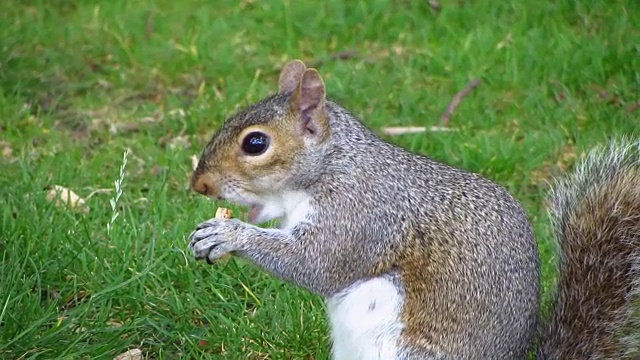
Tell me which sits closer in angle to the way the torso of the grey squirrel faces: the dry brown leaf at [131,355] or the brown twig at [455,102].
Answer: the dry brown leaf

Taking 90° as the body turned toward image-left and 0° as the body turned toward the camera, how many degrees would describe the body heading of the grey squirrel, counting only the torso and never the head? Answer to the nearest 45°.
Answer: approximately 90°

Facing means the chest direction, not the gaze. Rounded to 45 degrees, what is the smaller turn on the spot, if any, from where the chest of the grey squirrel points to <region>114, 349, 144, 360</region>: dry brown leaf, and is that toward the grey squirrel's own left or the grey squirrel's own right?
0° — it already faces it
